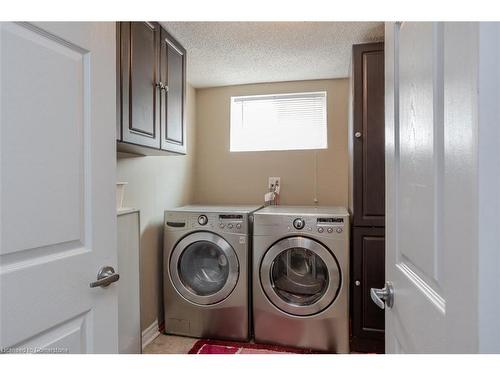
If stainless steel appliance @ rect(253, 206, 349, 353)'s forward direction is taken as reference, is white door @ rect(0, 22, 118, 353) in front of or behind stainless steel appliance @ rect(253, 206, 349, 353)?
in front

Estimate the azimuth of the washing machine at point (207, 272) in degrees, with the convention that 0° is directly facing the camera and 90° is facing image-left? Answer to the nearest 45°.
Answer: approximately 0°

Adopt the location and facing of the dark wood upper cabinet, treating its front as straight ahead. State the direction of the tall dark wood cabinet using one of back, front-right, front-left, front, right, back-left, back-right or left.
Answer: front-left

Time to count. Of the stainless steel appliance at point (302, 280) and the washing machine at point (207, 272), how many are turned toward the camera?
2

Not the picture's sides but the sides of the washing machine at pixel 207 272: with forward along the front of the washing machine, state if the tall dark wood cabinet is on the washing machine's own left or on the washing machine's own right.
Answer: on the washing machine's own left

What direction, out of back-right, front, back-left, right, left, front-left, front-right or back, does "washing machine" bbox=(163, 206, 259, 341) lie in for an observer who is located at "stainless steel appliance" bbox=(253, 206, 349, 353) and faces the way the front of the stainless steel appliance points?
right

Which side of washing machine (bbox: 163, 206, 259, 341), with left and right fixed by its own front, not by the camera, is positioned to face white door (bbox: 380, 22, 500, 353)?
front

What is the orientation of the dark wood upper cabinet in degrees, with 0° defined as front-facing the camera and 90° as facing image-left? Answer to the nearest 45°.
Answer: approximately 315°

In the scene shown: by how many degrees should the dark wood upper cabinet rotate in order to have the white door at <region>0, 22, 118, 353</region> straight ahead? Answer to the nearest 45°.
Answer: approximately 45° to its right

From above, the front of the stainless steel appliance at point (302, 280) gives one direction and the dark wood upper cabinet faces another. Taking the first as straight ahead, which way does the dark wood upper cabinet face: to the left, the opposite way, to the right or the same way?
to the left
